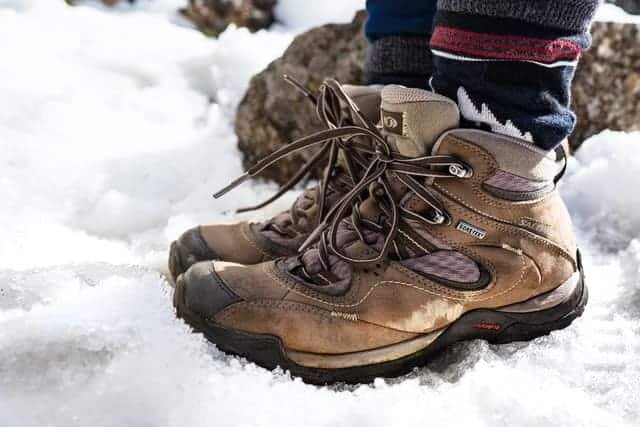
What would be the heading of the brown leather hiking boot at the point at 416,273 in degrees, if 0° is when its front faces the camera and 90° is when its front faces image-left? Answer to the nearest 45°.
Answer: approximately 90°

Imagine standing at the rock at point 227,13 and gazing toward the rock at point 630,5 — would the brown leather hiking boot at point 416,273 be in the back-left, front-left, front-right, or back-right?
front-right

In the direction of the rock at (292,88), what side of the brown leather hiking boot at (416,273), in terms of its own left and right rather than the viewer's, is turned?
right

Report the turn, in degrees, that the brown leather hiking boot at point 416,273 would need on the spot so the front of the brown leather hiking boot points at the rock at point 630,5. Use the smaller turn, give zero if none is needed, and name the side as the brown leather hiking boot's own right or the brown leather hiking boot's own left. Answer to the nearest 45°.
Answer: approximately 90° to the brown leather hiking boot's own right

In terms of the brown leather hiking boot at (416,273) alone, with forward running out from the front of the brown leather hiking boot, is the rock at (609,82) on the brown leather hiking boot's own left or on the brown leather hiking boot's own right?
on the brown leather hiking boot's own right

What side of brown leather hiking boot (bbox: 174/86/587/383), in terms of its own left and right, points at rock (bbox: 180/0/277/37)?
right
